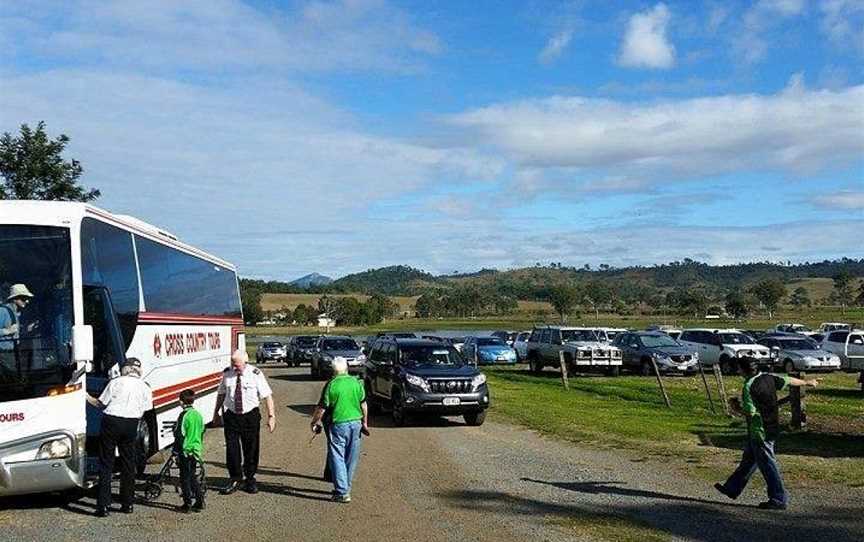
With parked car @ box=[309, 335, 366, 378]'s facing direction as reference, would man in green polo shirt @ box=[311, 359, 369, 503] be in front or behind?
in front

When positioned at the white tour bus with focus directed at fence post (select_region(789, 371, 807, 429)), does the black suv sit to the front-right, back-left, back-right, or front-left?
front-left

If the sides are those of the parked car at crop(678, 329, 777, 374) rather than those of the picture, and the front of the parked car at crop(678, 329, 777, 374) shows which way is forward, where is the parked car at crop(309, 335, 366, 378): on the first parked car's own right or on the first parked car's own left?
on the first parked car's own right

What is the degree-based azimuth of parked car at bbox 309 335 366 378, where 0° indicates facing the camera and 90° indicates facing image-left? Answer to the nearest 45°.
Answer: approximately 315°

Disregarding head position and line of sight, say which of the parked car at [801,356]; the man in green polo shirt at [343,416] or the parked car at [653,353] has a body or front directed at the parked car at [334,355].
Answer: the man in green polo shirt

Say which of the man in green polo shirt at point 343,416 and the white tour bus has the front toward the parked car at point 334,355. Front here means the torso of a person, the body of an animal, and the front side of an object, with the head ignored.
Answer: the man in green polo shirt

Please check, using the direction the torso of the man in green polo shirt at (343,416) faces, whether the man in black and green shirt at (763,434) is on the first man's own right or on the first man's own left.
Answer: on the first man's own right

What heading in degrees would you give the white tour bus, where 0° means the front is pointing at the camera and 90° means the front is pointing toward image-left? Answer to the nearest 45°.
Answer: approximately 45°

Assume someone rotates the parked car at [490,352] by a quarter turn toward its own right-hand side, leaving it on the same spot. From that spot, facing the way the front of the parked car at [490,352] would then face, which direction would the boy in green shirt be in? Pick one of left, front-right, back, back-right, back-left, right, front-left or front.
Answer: front-left

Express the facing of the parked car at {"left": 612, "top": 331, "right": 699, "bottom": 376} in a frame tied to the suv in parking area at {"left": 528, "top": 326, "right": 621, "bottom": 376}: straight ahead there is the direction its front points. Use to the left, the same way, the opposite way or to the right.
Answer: the same way

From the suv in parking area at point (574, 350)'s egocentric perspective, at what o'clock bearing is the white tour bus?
The white tour bus is roughly at 2 o'clock from the suv in parking area.

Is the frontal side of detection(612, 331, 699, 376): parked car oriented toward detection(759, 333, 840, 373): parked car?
no

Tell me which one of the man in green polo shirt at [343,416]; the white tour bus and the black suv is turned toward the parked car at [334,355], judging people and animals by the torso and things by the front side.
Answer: the man in green polo shirt

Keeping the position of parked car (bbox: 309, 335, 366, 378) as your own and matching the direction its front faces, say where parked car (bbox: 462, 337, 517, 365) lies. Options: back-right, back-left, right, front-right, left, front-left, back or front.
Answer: left

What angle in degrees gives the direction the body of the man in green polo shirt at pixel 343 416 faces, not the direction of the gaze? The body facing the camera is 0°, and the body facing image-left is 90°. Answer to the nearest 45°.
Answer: approximately 180°

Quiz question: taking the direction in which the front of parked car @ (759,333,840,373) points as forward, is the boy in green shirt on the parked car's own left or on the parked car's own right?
on the parked car's own right

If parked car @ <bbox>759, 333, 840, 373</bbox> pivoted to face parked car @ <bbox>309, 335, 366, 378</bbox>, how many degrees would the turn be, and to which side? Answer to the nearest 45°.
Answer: approximately 90° to its right

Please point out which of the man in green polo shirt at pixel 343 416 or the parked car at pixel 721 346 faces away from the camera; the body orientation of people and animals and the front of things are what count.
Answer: the man in green polo shirt
